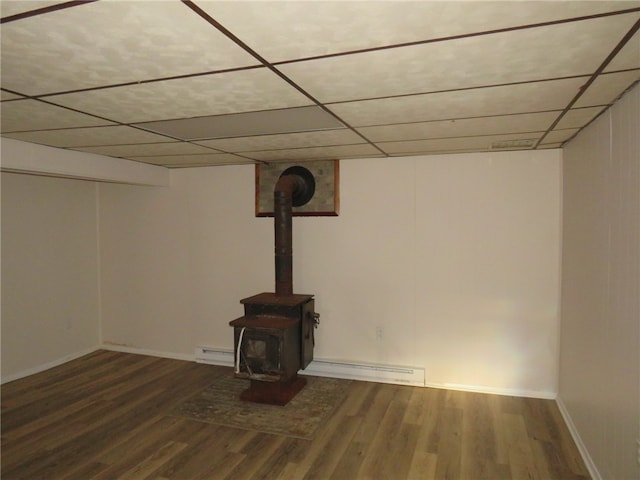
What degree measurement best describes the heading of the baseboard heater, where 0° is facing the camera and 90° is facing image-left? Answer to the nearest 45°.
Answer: approximately 0°
